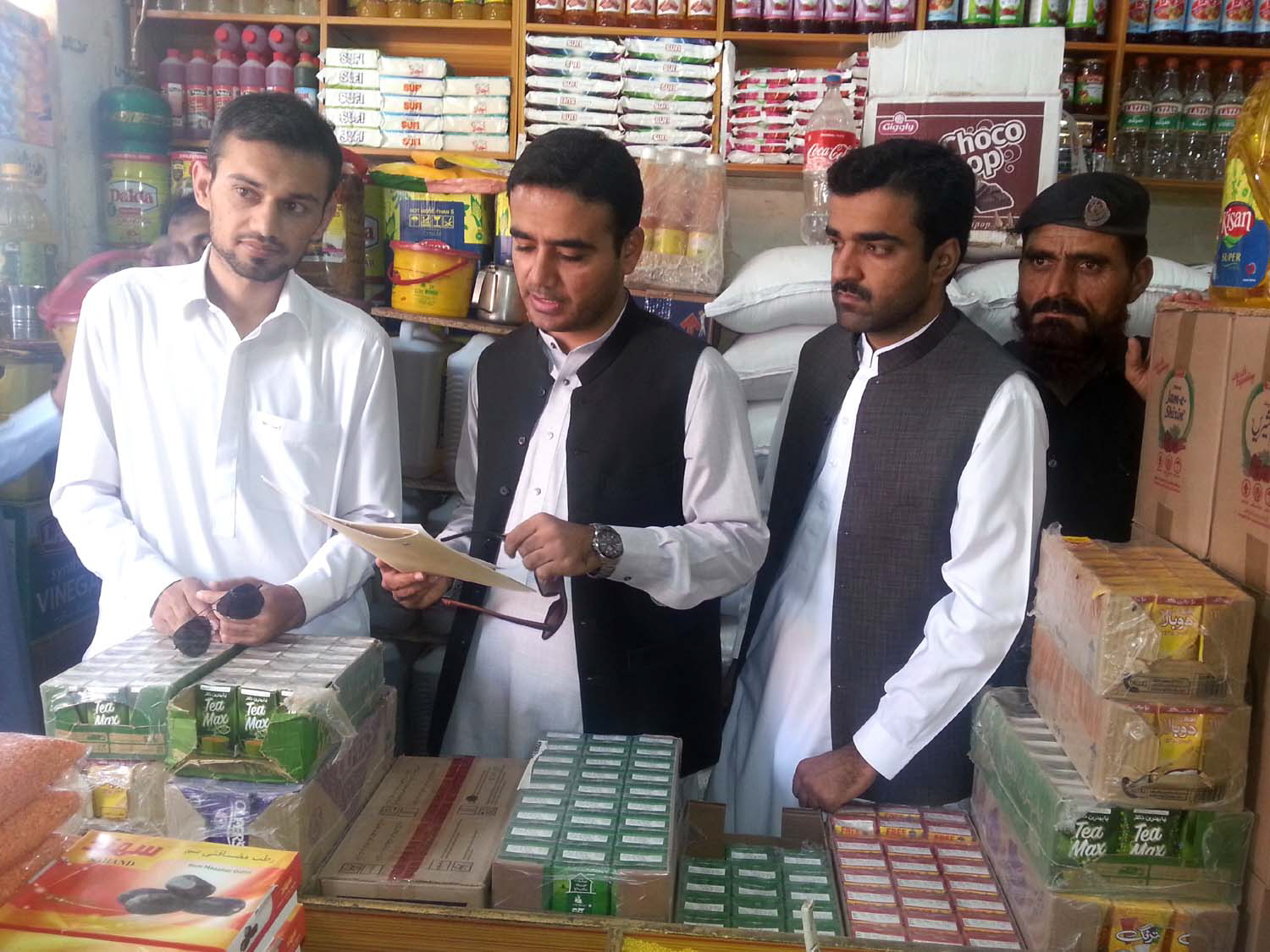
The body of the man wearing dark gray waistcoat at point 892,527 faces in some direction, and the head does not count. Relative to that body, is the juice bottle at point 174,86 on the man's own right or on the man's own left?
on the man's own right

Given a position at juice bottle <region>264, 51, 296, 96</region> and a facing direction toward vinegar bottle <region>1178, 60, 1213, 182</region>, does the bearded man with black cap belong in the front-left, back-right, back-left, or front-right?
front-right

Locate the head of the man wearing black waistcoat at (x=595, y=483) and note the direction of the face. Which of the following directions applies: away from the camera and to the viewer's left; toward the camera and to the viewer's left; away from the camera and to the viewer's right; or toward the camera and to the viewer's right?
toward the camera and to the viewer's left

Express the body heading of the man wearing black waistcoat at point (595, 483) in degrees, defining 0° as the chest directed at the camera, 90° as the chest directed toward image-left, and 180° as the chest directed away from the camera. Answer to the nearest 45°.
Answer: approximately 45°

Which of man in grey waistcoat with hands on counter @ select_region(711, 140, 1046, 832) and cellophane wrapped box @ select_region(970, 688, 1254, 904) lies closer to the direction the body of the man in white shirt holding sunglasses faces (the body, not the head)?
the cellophane wrapped box

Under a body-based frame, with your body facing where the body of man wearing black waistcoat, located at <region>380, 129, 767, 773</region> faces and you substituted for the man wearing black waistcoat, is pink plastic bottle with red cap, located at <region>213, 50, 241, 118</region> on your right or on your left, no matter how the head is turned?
on your right

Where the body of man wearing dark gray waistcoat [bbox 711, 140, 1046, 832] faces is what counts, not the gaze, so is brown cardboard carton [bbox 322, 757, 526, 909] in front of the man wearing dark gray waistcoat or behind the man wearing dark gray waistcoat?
in front

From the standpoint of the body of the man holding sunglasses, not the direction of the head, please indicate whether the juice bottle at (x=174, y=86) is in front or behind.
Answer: behind

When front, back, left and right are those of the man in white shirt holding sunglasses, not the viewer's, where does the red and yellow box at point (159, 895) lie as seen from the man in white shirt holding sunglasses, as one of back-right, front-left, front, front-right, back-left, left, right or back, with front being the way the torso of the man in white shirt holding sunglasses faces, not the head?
front

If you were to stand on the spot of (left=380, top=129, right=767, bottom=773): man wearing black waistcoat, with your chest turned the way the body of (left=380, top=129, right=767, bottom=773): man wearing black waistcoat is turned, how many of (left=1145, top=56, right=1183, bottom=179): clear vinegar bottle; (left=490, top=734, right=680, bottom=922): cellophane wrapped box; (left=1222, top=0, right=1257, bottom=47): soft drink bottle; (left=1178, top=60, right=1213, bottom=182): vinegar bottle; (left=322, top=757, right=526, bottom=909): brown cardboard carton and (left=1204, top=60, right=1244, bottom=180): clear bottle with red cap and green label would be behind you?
4

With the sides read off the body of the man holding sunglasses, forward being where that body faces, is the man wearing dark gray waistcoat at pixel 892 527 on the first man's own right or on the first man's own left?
on the first man's own left

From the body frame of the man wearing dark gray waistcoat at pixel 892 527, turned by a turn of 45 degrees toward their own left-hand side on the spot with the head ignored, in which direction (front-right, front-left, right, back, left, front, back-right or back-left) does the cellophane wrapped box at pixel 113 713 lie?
front-right
